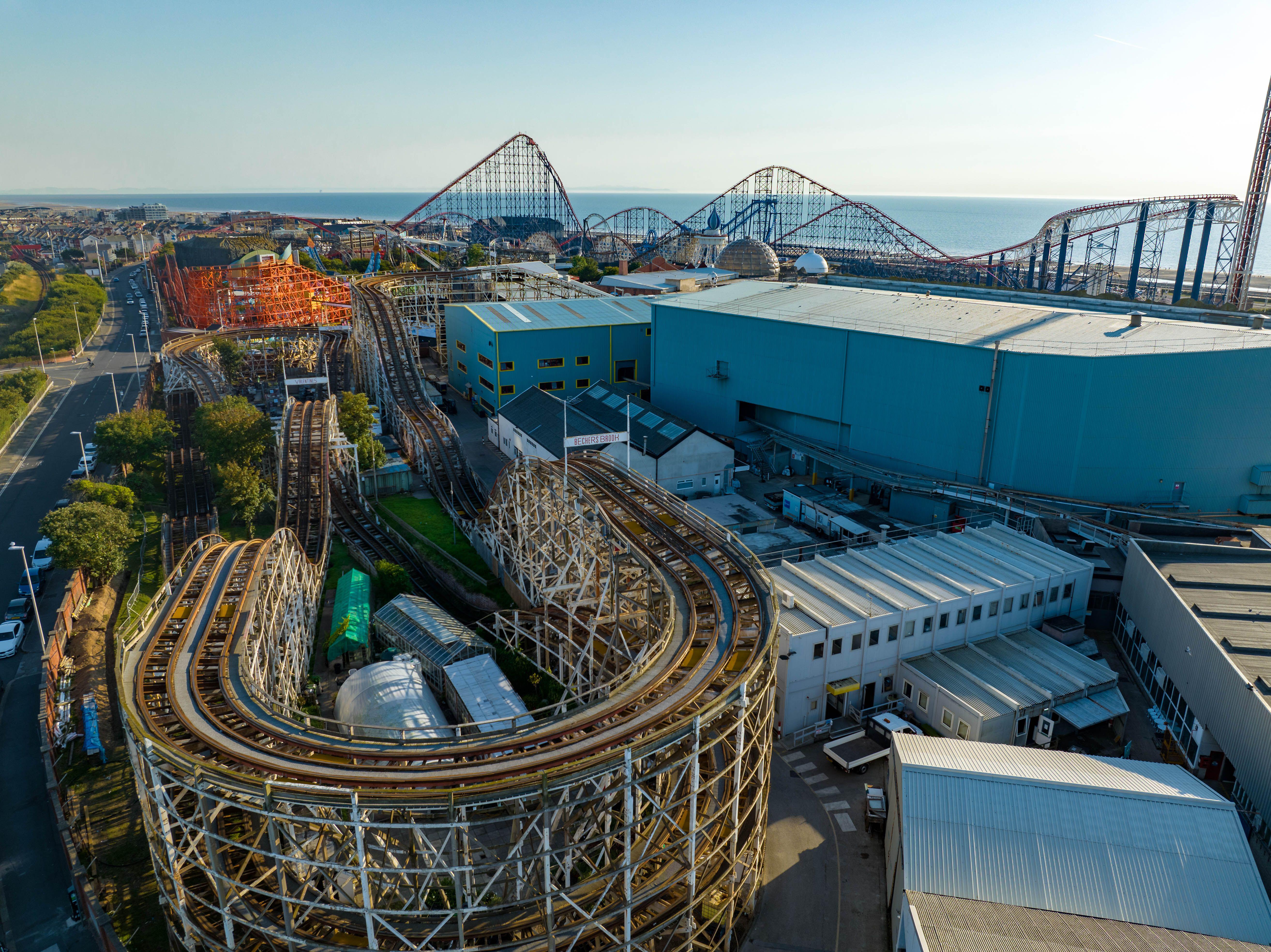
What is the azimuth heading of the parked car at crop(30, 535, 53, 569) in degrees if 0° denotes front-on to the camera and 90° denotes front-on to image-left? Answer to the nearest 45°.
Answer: approximately 0°

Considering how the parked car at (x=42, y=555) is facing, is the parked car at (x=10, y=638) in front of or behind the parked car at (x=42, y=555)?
in front

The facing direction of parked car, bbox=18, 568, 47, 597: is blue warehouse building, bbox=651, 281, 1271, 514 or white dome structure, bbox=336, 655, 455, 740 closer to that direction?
the white dome structure

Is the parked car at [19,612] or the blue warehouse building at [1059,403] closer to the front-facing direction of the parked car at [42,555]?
the parked car

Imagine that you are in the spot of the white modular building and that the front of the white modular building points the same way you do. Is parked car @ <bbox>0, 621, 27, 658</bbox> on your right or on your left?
on your right

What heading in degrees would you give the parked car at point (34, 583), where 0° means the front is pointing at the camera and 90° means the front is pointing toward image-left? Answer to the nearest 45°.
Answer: approximately 0°

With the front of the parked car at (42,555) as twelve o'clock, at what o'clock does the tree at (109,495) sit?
The tree is roughly at 8 o'clock from the parked car.

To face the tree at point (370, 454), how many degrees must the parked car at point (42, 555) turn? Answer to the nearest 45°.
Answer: approximately 90° to its left
